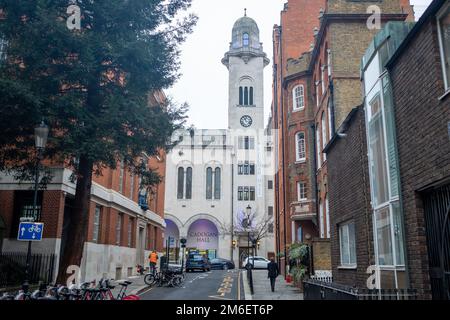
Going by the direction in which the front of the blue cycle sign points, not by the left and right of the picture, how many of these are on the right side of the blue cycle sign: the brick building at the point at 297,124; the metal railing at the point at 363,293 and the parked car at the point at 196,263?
0

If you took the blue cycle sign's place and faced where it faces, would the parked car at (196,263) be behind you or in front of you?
behind

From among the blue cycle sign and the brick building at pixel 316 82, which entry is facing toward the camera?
the blue cycle sign

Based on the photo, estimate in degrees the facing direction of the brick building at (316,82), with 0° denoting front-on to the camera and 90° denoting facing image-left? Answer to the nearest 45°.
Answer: approximately 90°

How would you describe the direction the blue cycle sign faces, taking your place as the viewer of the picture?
facing the viewer

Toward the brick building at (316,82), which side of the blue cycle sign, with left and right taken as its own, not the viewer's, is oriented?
left

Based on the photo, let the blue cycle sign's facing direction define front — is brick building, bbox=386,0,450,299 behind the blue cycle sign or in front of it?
in front

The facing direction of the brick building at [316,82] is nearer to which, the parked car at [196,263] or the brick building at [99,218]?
the brick building

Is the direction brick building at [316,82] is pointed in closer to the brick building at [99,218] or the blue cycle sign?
the brick building

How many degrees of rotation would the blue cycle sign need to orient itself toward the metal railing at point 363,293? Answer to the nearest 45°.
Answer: approximately 45° to its left

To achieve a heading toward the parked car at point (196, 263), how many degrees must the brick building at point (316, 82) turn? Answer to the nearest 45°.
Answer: approximately 45° to its right

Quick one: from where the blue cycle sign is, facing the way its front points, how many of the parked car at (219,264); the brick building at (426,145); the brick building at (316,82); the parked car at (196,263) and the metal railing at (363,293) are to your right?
0

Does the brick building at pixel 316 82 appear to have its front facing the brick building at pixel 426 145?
no

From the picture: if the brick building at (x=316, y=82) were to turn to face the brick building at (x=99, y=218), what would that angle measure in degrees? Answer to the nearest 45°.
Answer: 0° — it already faces it

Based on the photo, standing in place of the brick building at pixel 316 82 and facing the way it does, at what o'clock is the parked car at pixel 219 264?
The parked car is roughly at 2 o'clock from the brick building.

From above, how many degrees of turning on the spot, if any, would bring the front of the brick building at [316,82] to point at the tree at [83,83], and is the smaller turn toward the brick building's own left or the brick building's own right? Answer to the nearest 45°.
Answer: approximately 45° to the brick building's own left
